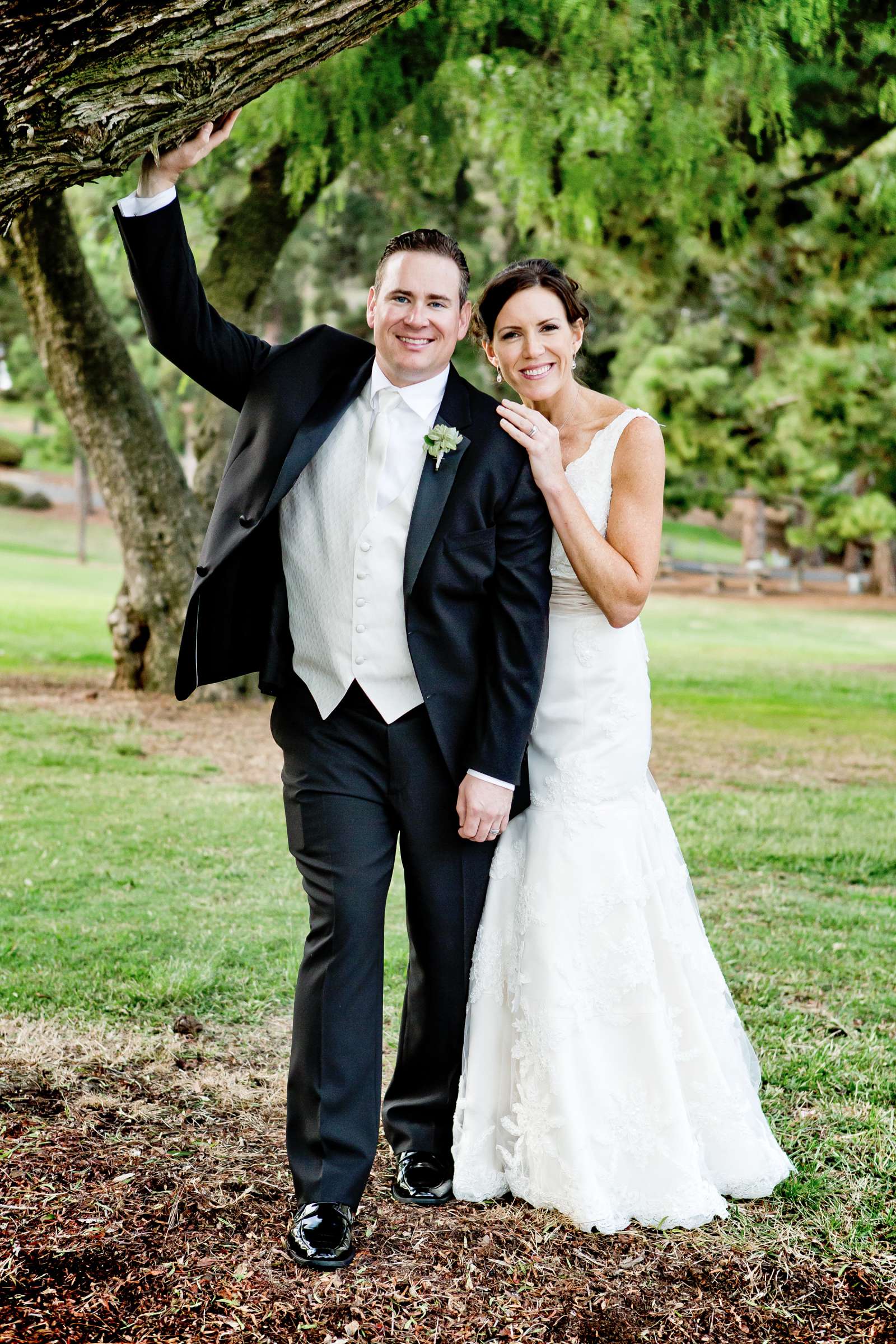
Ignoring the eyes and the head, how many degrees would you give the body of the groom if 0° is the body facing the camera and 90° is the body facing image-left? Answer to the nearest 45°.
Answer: approximately 0°

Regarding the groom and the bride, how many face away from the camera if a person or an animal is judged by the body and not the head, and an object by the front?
0

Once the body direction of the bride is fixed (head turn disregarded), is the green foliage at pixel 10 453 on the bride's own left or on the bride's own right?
on the bride's own right

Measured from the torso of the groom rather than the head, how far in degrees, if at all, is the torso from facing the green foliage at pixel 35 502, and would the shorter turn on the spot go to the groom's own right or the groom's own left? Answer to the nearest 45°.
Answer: approximately 180°

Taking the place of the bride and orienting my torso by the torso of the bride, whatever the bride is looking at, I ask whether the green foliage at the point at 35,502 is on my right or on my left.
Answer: on my right

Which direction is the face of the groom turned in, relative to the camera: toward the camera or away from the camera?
toward the camera

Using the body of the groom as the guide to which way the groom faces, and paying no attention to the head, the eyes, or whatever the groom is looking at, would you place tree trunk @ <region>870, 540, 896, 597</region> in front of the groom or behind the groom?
behind

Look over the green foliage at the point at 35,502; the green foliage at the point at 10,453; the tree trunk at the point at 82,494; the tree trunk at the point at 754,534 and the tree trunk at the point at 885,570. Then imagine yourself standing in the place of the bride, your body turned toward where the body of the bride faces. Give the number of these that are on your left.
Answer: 0

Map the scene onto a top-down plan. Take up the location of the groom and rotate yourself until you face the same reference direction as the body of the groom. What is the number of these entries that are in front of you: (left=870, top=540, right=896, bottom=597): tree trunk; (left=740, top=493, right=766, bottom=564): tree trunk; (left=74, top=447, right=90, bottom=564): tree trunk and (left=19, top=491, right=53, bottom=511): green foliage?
0

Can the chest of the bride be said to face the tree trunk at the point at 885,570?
no

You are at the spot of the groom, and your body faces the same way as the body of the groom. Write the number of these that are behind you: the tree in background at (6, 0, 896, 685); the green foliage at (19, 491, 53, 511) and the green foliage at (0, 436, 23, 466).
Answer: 3

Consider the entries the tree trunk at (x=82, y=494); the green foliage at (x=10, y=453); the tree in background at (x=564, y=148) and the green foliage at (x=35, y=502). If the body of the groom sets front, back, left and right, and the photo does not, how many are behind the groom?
4

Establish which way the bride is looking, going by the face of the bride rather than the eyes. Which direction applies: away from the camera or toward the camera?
toward the camera
